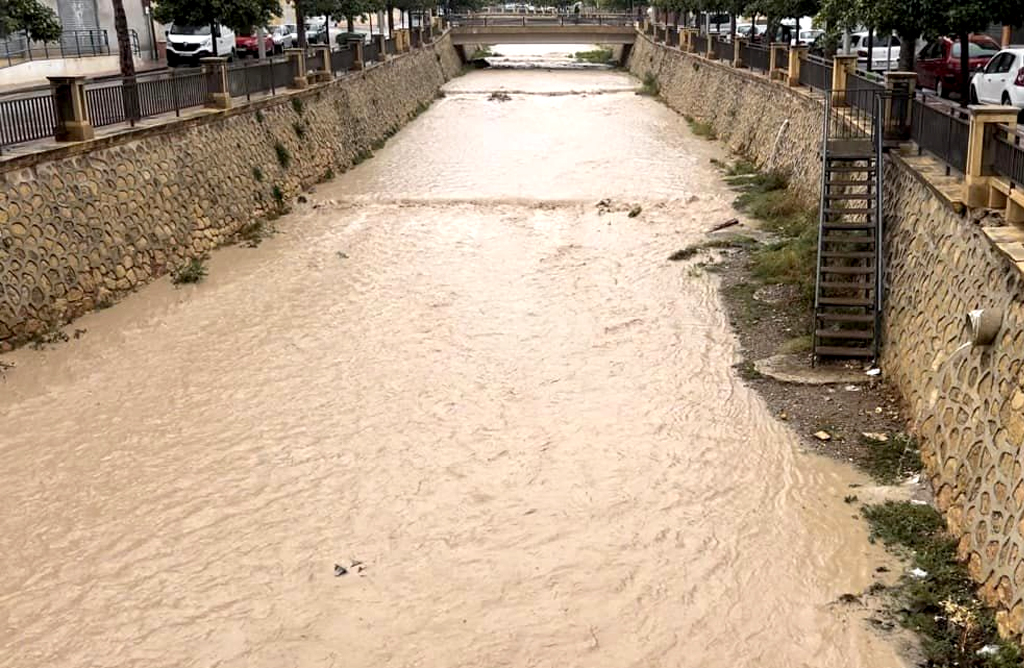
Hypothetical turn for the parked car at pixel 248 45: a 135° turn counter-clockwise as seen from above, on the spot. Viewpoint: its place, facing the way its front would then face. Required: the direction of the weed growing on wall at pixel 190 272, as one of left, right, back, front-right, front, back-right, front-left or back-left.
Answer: right

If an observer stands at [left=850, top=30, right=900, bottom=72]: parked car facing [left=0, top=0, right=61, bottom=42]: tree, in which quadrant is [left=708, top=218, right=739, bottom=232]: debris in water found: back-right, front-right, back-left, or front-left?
front-left

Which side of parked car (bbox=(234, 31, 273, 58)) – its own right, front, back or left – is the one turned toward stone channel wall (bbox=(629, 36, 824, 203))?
left

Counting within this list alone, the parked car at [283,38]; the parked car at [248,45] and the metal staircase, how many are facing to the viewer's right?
0

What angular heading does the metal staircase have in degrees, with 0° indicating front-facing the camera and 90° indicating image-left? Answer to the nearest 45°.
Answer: approximately 0°

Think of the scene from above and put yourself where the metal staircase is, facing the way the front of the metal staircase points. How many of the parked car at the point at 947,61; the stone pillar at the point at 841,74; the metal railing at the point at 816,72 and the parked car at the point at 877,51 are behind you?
4

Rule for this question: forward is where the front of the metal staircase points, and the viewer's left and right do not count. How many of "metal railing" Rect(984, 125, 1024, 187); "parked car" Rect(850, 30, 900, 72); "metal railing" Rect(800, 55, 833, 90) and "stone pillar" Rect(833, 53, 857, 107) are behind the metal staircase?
3

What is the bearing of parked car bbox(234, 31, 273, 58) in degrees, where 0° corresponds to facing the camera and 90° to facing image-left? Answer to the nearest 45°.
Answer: approximately 45°

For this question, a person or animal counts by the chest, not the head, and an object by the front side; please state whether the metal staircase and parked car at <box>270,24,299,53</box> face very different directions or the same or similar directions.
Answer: same or similar directions

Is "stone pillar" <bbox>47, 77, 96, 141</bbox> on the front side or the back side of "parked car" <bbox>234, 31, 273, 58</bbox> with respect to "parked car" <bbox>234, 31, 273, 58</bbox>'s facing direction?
on the front side

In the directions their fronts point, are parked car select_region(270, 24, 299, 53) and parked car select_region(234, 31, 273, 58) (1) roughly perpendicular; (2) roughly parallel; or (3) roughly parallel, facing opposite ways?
roughly parallel

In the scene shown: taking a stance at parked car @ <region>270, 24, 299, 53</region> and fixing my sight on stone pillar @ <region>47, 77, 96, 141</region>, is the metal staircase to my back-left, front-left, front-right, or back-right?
front-left

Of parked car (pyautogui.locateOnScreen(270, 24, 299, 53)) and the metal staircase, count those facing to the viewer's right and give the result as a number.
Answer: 0
